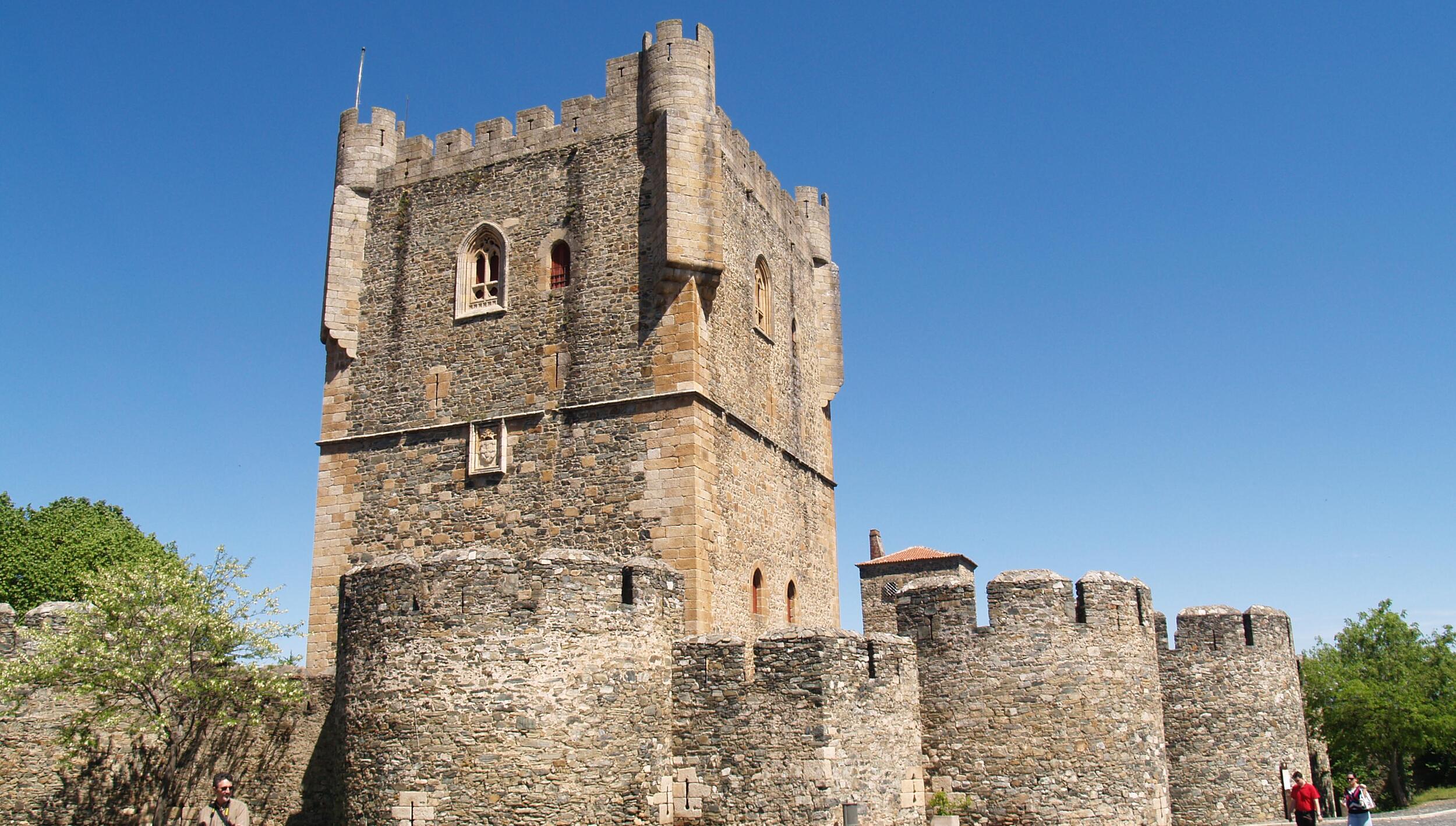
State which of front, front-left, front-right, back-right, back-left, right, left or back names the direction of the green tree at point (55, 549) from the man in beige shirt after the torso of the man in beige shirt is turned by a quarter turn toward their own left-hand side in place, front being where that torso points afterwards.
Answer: left

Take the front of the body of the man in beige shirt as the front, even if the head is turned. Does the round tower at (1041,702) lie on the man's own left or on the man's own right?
on the man's own left

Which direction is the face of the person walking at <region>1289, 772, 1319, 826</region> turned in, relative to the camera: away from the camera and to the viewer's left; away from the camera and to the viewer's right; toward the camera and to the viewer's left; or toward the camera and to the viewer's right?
toward the camera and to the viewer's left

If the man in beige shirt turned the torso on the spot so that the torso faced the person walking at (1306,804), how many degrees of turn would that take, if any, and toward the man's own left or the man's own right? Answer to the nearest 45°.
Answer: approximately 90° to the man's own left

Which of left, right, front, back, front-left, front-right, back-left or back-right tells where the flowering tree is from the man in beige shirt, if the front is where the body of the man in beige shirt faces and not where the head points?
back

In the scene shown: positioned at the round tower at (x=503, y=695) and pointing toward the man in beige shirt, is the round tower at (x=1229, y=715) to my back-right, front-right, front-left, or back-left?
back-left

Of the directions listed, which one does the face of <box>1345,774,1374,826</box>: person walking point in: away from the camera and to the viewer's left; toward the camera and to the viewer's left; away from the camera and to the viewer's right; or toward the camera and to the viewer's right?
toward the camera and to the viewer's left

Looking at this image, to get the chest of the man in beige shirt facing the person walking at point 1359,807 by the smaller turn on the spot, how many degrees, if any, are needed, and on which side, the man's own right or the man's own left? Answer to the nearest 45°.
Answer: approximately 90° to the man's own left

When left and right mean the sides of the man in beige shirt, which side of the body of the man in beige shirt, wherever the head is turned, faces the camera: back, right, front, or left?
front

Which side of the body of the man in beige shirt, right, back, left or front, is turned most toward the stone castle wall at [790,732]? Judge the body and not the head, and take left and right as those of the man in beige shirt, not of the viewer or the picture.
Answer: left

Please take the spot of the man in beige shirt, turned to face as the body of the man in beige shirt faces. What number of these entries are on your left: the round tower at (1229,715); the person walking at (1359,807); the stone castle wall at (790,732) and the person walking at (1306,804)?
4
